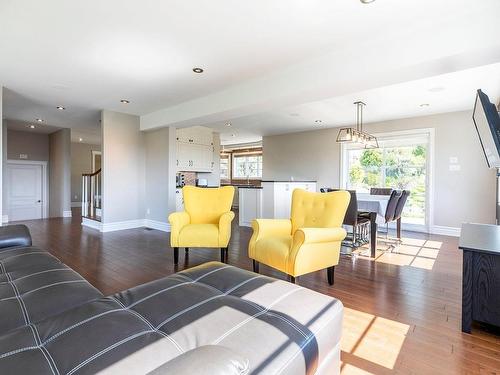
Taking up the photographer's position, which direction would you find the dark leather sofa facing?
facing away from the viewer and to the right of the viewer

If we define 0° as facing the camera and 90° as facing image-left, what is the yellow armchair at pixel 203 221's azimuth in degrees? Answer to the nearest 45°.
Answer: approximately 0°

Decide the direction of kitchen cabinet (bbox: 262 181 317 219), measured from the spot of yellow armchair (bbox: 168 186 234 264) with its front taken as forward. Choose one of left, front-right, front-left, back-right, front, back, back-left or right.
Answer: back-left

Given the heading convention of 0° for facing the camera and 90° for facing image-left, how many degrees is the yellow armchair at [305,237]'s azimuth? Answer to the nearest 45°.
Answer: approximately 45°

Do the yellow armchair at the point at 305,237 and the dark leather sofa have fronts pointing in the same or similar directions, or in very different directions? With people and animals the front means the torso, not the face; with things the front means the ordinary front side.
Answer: very different directions

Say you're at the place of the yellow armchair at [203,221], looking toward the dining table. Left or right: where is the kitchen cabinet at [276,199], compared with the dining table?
left

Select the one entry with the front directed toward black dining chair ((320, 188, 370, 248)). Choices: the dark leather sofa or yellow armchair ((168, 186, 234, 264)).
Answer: the dark leather sofa

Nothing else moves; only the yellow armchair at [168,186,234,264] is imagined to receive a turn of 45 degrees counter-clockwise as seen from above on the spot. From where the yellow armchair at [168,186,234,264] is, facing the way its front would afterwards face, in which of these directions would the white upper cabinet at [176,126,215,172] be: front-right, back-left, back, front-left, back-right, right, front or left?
back-left
